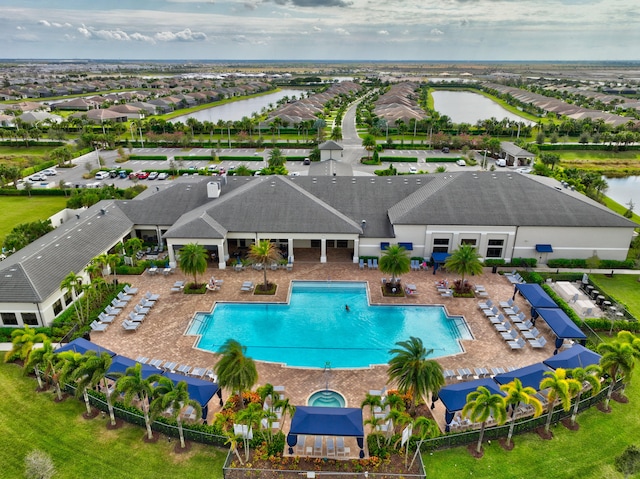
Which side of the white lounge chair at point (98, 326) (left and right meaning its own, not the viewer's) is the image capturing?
right

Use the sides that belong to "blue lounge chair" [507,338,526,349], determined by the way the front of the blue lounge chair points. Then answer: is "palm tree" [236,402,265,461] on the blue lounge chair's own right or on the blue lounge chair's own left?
on the blue lounge chair's own left

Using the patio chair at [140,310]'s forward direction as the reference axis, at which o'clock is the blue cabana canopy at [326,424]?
The blue cabana canopy is roughly at 2 o'clock from the patio chair.

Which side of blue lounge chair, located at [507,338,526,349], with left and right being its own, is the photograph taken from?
left

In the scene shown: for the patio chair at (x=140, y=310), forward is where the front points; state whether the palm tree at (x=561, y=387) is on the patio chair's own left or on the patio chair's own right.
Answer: on the patio chair's own right

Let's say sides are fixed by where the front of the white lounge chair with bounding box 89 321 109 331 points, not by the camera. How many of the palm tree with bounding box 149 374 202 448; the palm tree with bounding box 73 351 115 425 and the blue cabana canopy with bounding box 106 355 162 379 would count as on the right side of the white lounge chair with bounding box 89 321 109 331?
3

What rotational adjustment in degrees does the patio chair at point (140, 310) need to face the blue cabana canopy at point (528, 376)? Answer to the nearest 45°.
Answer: approximately 45° to its right

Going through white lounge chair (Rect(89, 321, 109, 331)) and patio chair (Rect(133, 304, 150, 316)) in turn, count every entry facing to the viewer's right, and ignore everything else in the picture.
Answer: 2

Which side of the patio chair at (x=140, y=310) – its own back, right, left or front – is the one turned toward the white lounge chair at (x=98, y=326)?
back

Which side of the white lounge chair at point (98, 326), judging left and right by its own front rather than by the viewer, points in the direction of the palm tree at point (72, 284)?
back

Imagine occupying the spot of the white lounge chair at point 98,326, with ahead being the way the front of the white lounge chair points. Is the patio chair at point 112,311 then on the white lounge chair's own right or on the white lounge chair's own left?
on the white lounge chair's own left

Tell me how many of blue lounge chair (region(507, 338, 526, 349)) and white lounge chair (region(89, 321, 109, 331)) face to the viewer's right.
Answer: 1

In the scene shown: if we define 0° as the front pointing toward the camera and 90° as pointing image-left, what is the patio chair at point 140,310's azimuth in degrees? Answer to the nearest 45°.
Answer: approximately 270°

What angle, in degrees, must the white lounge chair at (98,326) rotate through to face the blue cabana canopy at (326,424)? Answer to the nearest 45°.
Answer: approximately 45° to its right

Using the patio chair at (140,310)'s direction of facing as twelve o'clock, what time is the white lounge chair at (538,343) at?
The white lounge chair is roughly at 1 o'clock from the patio chair.
